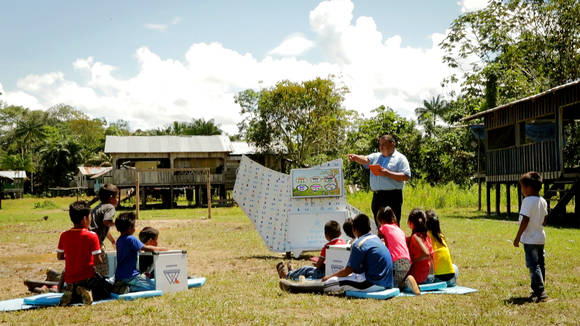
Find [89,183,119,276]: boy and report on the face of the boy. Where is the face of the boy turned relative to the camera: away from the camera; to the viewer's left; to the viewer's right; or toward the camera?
to the viewer's right

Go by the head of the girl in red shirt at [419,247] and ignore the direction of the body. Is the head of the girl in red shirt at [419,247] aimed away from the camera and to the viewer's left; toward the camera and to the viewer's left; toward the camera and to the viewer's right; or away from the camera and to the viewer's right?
away from the camera and to the viewer's left

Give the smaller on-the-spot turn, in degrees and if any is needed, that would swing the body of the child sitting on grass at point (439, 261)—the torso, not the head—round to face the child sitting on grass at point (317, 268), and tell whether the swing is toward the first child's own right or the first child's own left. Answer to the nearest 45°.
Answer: approximately 45° to the first child's own left

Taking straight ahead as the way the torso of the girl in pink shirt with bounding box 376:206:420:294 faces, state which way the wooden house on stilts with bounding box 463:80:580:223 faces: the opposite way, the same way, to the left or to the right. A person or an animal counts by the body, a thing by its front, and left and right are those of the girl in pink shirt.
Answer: to the left

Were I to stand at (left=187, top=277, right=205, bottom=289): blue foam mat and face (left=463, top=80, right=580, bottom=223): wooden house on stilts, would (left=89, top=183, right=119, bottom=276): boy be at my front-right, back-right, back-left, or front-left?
back-left

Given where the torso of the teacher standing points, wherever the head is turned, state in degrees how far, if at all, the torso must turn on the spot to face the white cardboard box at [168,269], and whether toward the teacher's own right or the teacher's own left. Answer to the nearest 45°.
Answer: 0° — they already face it

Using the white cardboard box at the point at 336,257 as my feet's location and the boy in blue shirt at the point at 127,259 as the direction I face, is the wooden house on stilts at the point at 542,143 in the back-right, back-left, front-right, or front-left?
back-right

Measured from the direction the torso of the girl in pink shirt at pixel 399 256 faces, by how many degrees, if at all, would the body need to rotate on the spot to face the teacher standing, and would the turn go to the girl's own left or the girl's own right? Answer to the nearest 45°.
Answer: approximately 45° to the girl's own right

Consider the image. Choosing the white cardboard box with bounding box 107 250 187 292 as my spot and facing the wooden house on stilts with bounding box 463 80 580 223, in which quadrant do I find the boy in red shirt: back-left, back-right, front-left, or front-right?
back-left
